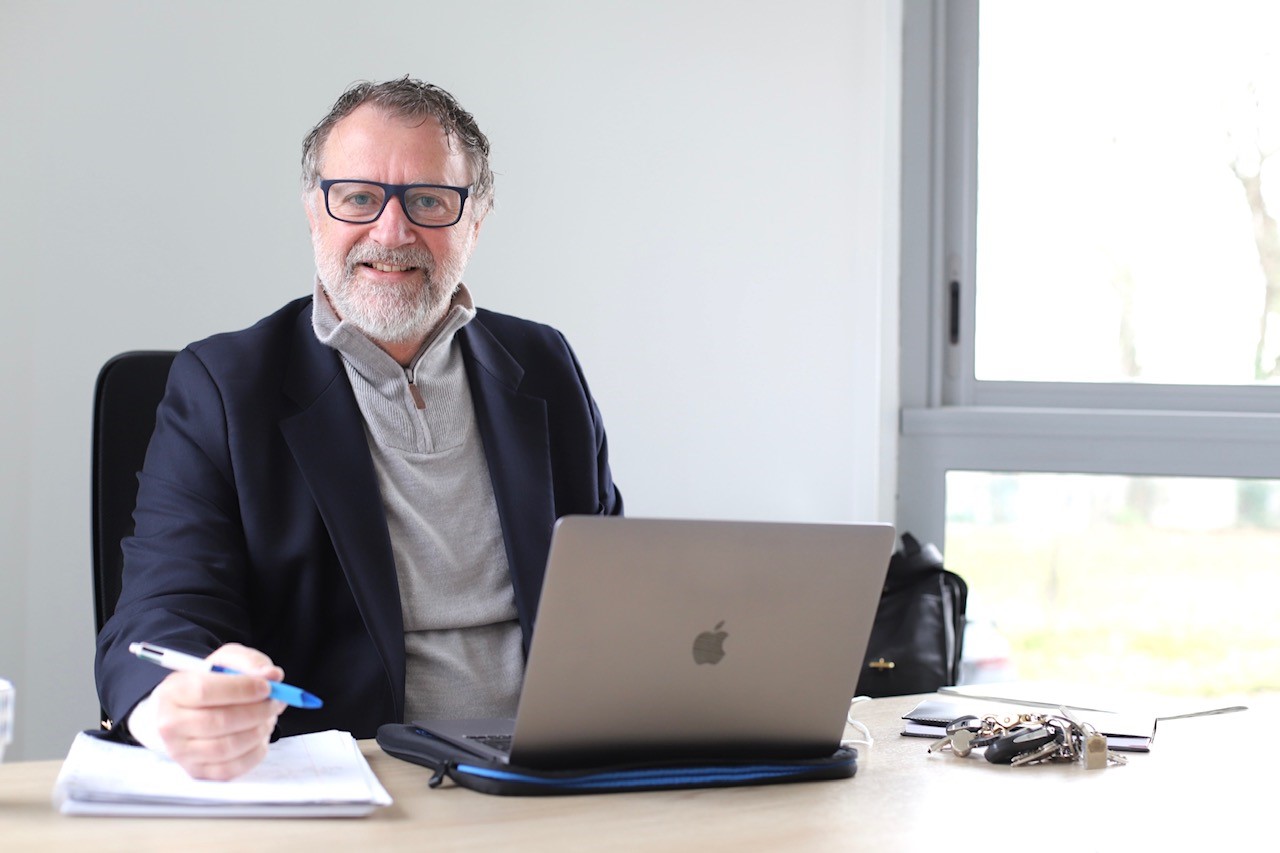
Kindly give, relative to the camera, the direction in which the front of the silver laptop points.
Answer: facing away from the viewer and to the left of the viewer

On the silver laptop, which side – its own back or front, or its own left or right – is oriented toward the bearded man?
front
